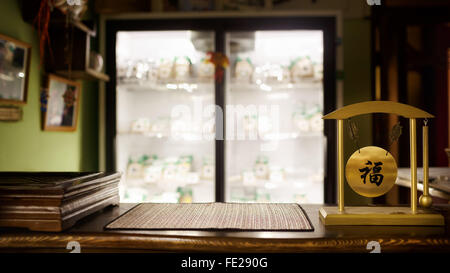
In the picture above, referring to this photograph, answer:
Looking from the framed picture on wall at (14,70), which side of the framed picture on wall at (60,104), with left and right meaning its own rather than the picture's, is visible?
right

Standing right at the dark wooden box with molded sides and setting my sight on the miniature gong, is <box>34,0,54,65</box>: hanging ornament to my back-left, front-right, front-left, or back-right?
back-left

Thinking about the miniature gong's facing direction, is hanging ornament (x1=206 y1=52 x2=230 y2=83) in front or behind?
behind

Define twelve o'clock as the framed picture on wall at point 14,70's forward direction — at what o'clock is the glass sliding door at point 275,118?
The glass sliding door is roughly at 10 o'clock from the framed picture on wall.

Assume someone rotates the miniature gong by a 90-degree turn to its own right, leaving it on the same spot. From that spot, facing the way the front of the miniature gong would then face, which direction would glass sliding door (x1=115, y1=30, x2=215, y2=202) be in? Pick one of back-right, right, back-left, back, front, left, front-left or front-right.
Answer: front-right

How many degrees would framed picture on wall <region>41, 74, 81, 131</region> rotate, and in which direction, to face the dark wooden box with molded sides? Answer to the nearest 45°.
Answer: approximately 45° to its right

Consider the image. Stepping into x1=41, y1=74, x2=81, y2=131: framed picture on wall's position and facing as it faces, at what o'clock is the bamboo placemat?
The bamboo placemat is roughly at 1 o'clock from the framed picture on wall.

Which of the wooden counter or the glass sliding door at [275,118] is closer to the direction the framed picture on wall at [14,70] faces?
the wooden counter

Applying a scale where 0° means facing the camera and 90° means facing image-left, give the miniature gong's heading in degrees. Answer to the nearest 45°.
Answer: approximately 0°

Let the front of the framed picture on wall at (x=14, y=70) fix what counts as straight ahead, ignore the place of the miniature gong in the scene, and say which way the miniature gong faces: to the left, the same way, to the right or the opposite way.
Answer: to the right

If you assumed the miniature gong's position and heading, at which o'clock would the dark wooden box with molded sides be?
The dark wooden box with molded sides is roughly at 2 o'clock from the miniature gong.

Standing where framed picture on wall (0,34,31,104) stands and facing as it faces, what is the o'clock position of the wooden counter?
The wooden counter is roughly at 1 o'clock from the framed picture on wall.

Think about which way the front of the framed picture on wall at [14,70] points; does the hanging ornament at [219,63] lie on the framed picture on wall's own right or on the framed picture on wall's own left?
on the framed picture on wall's own left
